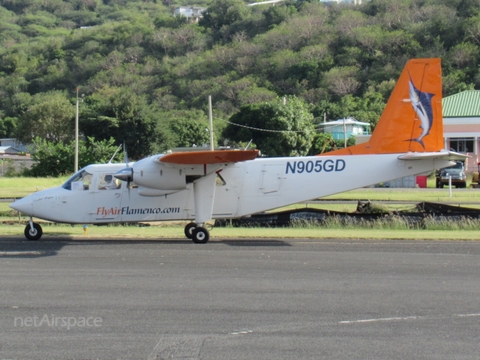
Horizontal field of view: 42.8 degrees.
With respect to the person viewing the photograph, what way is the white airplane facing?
facing to the left of the viewer
